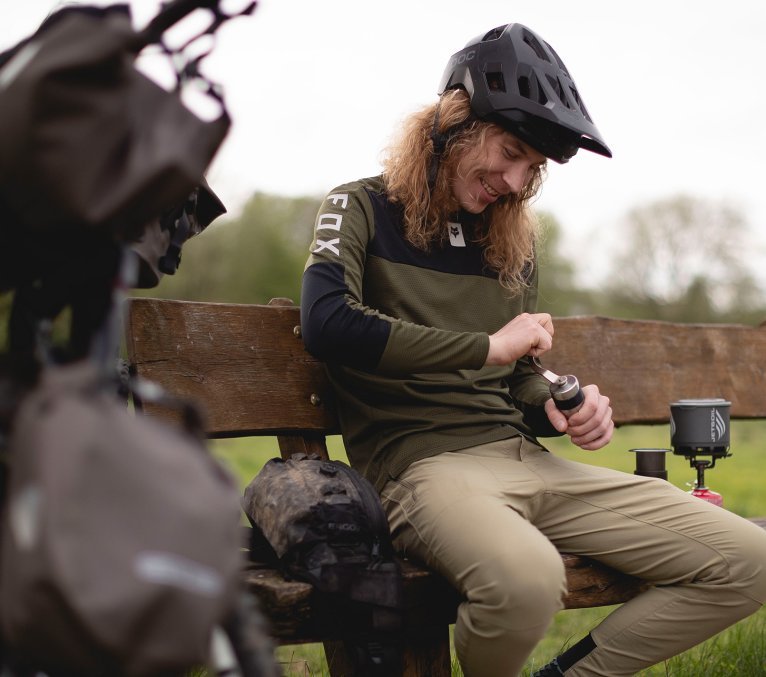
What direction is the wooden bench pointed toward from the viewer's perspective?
toward the camera

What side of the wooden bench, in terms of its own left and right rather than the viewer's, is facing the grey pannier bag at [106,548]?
front

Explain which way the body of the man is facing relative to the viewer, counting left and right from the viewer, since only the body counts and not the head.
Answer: facing the viewer and to the right of the viewer

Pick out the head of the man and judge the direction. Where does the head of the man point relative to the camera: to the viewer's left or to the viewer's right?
to the viewer's right

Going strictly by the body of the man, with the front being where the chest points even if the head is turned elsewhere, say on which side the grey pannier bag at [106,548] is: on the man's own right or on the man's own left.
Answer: on the man's own right
